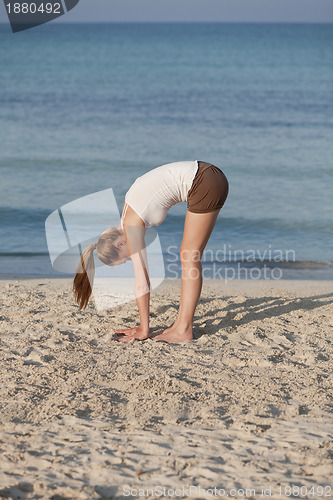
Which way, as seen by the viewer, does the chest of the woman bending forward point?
to the viewer's left
